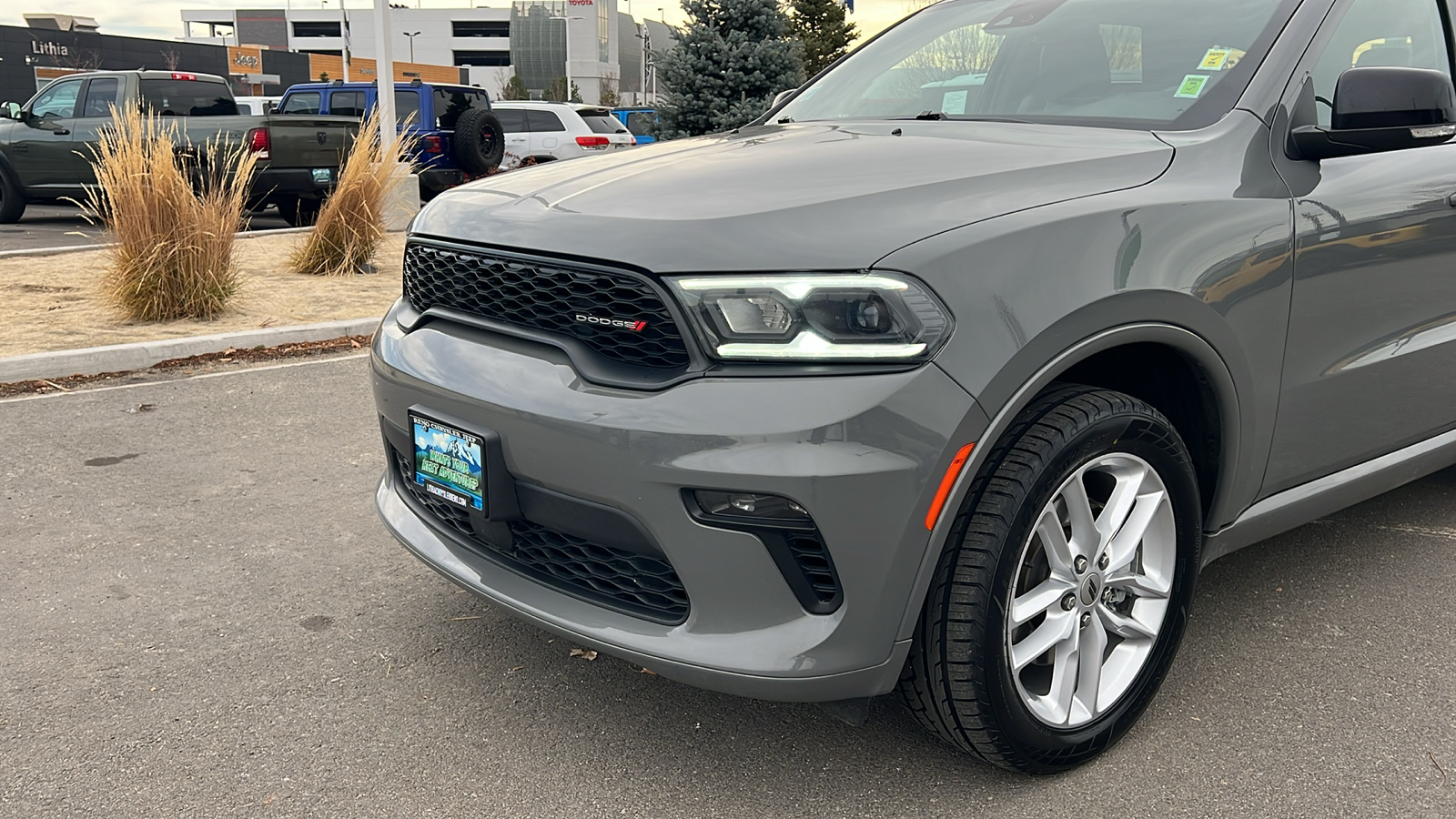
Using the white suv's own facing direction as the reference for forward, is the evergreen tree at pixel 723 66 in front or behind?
behind

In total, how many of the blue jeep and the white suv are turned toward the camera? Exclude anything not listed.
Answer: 0

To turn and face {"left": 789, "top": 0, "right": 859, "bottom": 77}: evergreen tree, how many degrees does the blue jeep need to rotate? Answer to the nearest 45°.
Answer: approximately 90° to its right

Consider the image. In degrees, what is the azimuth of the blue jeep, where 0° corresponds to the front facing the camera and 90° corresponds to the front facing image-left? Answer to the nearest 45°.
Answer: approximately 135°

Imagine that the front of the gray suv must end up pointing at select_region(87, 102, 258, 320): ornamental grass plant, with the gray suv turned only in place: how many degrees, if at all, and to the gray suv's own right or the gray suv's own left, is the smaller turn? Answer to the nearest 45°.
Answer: approximately 90° to the gray suv's own right

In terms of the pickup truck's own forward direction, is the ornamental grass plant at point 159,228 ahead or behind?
behind

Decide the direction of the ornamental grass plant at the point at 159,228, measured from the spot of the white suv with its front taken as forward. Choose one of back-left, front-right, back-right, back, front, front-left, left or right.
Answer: back-left

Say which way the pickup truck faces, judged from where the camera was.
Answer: facing away from the viewer and to the left of the viewer

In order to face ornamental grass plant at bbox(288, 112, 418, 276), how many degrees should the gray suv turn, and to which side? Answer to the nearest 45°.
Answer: approximately 90° to its right

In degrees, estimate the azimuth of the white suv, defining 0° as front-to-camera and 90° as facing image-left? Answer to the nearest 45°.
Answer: approximately 135°

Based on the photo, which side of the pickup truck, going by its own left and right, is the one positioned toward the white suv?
right

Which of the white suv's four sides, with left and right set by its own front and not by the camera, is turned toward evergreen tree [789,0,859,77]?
right

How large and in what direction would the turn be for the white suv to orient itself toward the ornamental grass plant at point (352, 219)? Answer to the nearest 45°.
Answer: approximately 135° to its left

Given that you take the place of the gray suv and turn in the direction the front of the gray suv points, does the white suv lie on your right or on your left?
on your right
